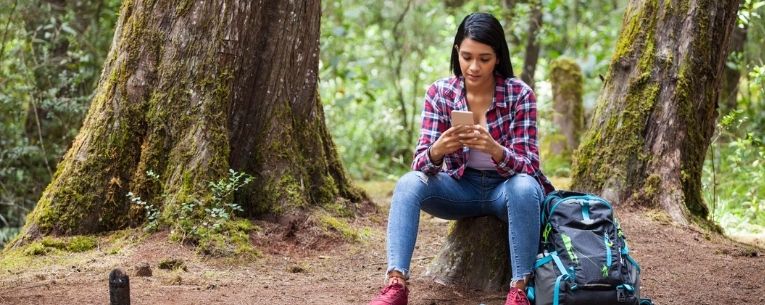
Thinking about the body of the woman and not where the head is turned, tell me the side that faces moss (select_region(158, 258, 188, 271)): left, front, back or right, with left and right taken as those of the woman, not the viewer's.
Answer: right

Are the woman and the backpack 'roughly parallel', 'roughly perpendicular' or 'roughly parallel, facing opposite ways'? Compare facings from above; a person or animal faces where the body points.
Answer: roughly parallel

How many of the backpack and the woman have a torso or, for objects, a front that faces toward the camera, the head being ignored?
2

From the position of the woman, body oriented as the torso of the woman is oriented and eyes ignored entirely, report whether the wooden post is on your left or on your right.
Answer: on your right

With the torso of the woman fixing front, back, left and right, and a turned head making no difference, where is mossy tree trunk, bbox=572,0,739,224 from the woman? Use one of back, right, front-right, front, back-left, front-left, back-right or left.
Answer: back-left

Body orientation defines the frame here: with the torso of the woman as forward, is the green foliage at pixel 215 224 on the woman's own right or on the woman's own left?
on the woman's own right

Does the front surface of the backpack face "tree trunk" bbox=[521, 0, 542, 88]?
no

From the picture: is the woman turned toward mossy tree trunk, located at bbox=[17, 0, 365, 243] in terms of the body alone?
no

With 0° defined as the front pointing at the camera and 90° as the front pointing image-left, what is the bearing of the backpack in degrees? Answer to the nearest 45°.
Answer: approximately 0°

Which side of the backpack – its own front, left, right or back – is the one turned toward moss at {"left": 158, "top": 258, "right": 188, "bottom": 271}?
right

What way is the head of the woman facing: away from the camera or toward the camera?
toward the camera

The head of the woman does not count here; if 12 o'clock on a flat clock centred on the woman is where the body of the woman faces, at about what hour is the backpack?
The backpack is roughly at 10 o'clock from the woman.

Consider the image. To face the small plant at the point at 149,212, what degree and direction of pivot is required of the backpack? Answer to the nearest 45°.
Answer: approximately 90° to its right

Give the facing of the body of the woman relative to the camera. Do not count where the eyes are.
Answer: toward the camera

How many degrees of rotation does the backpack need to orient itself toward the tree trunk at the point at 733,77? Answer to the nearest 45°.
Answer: approximately 180°

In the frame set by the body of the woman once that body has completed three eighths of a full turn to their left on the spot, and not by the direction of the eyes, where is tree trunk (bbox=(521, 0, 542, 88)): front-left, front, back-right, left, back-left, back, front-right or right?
front-left
